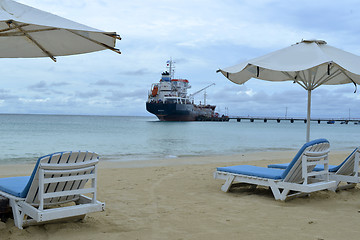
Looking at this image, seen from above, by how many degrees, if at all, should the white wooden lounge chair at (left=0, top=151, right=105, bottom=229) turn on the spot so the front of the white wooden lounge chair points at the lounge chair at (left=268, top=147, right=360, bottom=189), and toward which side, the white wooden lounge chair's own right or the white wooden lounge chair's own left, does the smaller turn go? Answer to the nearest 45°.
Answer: approximately 135° to the white wooden lounge chair's own right

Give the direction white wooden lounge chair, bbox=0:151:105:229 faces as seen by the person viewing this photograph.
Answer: facing away from the viewer and to the left of the viewer

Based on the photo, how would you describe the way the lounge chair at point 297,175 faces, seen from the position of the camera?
facing away from the viewer and to the left of the viewer
